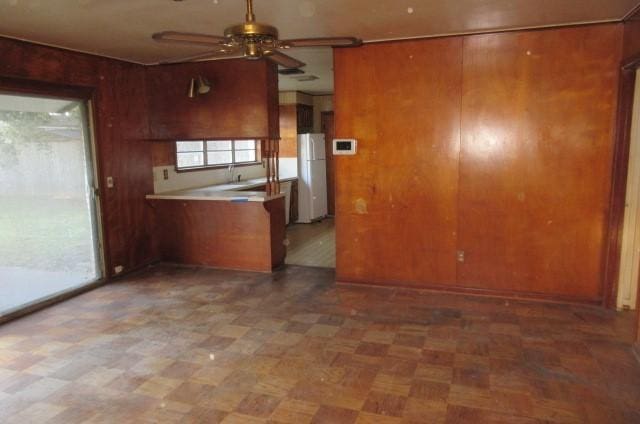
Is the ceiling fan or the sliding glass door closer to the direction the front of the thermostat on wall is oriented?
the ceiling fan

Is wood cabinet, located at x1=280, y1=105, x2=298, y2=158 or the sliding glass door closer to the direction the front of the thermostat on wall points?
the sliding glass door

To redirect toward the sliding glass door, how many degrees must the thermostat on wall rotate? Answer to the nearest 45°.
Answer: approximately 90° to its right

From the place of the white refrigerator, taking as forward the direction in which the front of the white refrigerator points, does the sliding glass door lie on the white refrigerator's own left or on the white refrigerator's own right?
on the white refrigerator's own right

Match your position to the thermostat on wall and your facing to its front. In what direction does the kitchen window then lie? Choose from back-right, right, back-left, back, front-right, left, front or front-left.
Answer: back-right

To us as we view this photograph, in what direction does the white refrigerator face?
facing the viewer and to the right of the viewer

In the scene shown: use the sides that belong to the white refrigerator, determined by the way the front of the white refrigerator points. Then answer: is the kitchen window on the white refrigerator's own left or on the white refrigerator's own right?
on the white refrigerator's own right

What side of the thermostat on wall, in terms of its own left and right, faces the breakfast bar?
right

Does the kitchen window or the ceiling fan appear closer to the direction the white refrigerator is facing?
the ceiling fan

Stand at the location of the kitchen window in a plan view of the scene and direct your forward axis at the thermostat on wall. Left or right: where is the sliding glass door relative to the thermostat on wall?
right

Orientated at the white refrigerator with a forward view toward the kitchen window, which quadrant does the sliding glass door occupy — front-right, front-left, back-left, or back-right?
front-left

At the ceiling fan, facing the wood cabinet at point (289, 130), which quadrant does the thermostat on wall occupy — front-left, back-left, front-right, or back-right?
front-right

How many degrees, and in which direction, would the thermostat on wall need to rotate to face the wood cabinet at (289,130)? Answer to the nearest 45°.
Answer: approximately 180°

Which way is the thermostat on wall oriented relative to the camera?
toward the camera

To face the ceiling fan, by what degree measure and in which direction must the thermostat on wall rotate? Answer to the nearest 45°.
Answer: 0° — it already faces it
